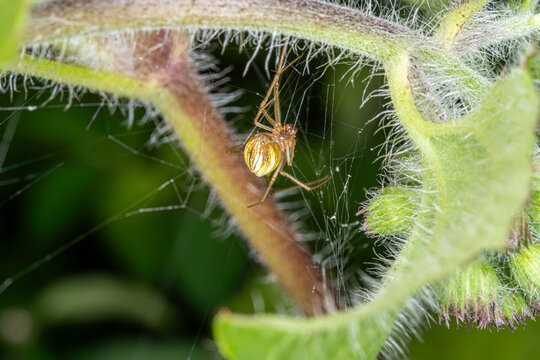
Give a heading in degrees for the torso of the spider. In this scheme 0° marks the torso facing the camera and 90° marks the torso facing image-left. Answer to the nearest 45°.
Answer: approximately 270°
